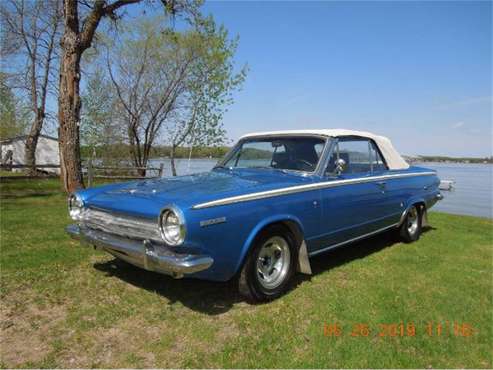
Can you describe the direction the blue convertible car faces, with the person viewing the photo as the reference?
facing the viewer and to the left of the viewer

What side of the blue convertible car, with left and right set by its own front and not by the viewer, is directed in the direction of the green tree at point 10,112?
right

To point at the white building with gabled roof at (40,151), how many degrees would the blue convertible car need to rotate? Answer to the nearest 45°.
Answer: approximately 90° to its right

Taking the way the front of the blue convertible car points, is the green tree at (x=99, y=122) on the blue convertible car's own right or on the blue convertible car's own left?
on the blue convertible car's own right
